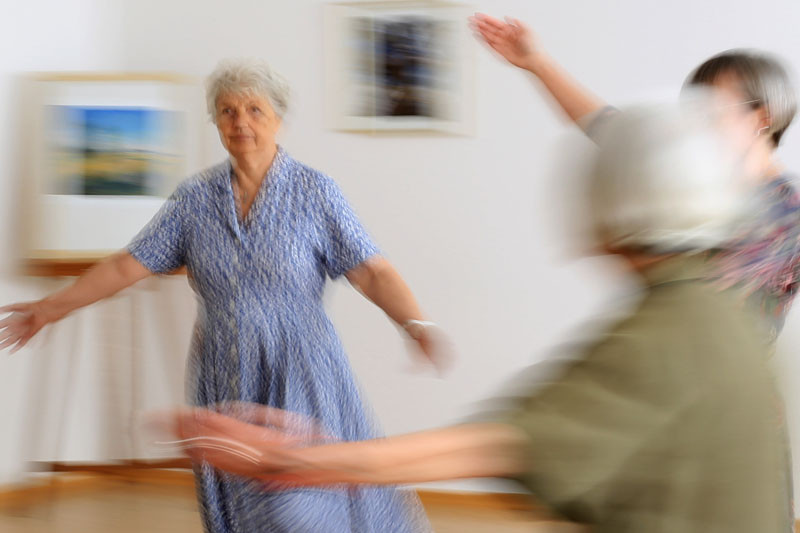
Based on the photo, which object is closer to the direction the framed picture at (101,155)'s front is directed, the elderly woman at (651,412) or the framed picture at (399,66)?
the elderly woman

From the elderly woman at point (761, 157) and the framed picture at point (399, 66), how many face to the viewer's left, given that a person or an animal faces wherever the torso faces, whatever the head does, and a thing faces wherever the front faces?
1

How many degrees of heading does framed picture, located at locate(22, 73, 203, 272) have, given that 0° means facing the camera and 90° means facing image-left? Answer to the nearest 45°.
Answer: approximately 0°

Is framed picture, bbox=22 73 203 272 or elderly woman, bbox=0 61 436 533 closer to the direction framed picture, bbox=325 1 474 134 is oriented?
the elderly woman

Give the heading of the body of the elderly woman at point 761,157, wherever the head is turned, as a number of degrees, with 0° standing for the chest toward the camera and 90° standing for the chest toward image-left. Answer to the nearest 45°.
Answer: approximately 90°

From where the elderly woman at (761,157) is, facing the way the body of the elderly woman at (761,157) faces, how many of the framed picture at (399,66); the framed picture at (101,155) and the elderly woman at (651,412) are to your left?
1

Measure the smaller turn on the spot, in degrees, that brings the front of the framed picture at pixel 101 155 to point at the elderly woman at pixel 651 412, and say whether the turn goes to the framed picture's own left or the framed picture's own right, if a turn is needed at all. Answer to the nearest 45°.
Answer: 0° — it already faces them

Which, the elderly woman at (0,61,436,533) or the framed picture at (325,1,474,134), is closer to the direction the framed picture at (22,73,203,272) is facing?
the elderly woman

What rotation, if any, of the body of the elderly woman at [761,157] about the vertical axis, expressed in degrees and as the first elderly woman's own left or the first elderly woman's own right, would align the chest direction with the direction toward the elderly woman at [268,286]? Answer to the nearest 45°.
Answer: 0° — they already face them

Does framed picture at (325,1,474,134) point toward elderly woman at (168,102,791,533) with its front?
yes

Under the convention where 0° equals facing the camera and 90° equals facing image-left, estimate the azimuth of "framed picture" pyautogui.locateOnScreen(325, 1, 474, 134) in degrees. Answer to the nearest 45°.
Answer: approximately 0°

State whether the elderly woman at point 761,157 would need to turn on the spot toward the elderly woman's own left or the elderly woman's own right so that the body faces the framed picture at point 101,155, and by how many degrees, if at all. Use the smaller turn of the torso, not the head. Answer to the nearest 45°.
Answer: approximately 45° to the elderly woman's own right
